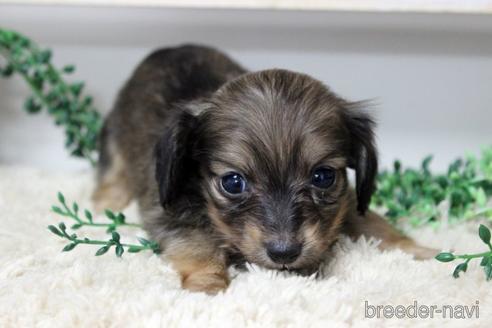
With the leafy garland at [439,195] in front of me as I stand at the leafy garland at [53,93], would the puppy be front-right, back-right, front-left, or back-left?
front-right

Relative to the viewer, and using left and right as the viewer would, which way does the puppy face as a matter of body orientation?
facing the viewer and to the right of the viewer

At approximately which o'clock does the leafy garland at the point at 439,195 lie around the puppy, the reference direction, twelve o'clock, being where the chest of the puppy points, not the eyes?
The leafy garland is roughly at 9 o'clock from the puppy.

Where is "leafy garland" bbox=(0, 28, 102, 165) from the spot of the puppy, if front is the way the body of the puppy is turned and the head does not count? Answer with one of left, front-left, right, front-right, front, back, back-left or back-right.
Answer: back
